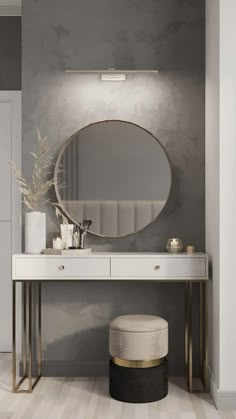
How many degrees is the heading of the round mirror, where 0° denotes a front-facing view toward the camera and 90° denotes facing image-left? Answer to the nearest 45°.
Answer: approximately 0°

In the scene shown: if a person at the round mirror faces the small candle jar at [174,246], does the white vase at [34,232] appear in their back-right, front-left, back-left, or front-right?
back-right

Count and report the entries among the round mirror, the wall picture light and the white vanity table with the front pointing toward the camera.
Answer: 3

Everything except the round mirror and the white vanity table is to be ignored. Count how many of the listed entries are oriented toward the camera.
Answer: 2

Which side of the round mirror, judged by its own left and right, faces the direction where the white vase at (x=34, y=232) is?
right

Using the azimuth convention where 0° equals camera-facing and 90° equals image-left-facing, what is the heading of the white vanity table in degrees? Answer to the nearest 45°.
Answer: approximately 0°
